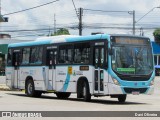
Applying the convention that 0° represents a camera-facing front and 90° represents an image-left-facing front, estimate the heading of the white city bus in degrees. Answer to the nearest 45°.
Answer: approximately 315°
